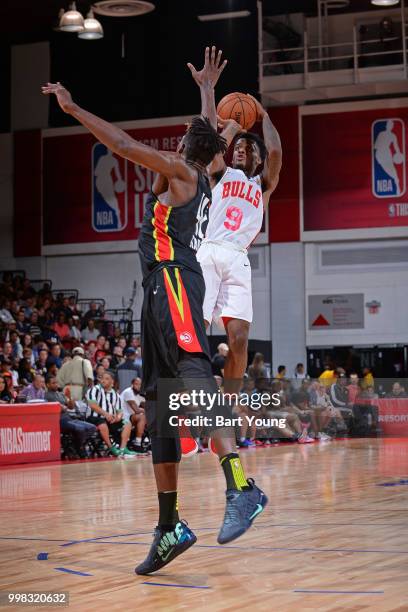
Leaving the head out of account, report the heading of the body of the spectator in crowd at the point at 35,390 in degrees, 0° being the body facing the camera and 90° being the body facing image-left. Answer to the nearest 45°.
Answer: approximately 315°

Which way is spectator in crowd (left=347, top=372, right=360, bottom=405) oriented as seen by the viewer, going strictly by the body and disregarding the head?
toward the camera

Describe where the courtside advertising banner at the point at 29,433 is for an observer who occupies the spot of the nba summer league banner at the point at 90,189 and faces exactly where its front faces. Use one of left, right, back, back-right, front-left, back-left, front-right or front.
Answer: front

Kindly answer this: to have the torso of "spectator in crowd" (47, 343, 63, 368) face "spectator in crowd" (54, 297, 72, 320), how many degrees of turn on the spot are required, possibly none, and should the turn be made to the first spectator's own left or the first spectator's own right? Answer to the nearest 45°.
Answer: approximately 135° to the first spectator's own left

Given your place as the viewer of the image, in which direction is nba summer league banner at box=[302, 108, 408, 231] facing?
facing the viewer

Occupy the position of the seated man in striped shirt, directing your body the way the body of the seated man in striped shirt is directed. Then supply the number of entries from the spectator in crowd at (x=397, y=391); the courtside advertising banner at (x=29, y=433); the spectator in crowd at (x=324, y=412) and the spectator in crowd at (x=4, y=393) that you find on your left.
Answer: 2

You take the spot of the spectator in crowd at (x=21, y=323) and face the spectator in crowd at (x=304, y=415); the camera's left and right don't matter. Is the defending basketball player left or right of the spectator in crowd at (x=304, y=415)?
right

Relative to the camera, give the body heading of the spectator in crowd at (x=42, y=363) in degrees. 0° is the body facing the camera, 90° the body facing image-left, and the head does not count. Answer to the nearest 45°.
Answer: approximately 315°

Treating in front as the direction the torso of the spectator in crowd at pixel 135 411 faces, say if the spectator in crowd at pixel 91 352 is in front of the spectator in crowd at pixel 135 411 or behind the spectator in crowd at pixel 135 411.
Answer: behind

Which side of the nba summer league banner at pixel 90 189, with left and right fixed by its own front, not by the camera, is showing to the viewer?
front

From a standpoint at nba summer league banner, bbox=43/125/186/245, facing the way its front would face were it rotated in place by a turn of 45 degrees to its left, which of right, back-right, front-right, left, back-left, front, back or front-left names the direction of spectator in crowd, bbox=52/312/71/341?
front-right

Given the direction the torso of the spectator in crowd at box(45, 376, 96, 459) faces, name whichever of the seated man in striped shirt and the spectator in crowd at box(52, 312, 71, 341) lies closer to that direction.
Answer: the seated man in striped shirt

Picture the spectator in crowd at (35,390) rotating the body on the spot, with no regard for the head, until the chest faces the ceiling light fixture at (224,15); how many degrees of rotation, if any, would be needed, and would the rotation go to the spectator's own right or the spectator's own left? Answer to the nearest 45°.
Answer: approximately 90° to the spectator's own left

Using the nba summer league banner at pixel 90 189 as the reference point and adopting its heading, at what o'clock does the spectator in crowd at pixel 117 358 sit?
The spectator in crowd is roughly at 12 o'clock from the nba summer league banner.
